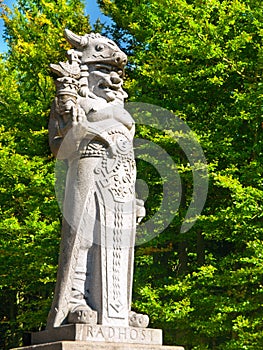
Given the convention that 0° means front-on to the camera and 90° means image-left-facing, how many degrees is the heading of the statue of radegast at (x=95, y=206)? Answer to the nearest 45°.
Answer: approximately 315°
